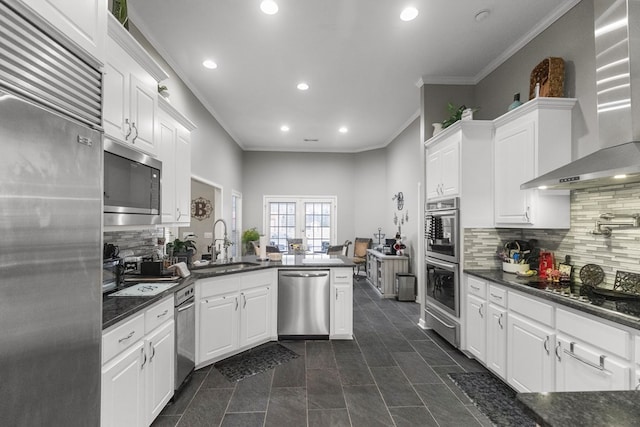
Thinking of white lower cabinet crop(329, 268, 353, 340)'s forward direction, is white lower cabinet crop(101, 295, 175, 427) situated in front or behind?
in front

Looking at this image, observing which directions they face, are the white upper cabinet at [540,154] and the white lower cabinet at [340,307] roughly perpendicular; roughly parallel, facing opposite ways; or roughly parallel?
roughly perpendicular

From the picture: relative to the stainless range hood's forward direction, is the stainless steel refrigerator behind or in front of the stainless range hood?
in front

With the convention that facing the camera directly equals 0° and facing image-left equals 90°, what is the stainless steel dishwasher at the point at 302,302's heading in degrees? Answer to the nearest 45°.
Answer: approximately 0°

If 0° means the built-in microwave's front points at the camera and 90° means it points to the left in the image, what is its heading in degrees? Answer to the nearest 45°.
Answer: approximately 315°

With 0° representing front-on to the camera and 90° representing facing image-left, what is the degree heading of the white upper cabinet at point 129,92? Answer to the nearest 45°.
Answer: approximately 315°

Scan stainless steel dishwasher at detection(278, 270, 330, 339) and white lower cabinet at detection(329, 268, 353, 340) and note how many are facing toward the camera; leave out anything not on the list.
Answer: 2

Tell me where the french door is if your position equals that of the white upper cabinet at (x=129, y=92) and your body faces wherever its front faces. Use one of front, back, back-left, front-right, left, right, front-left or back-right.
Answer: left

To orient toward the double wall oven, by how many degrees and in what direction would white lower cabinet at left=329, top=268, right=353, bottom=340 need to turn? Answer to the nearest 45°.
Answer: approximately 90° to its left
